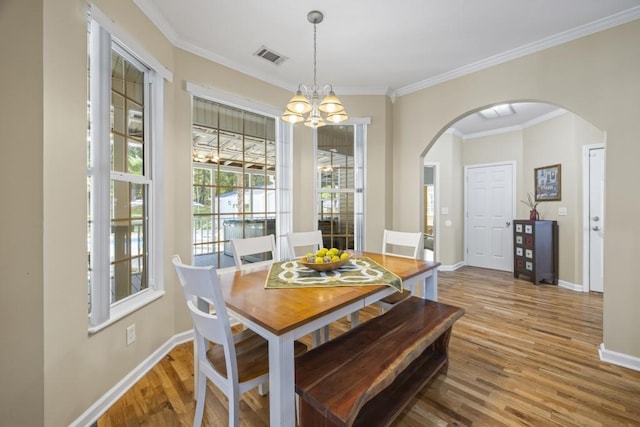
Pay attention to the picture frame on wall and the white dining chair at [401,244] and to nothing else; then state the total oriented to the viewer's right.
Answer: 0

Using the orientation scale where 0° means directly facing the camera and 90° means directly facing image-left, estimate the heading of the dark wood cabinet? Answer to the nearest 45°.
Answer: approximately 45°

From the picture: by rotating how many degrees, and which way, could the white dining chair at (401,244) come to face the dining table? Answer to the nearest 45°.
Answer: approximately 45° to its left

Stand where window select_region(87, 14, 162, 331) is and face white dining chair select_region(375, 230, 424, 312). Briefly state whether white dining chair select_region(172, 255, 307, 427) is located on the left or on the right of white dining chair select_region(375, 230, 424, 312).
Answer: right

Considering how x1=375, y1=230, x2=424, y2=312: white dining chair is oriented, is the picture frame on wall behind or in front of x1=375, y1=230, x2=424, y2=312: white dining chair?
behind

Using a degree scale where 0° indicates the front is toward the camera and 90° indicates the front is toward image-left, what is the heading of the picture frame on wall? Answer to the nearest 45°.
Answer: approximately 45°

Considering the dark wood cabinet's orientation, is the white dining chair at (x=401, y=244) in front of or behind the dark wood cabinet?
in front

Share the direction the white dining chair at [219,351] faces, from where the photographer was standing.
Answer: facing away from the viewer and to the right of the viewer

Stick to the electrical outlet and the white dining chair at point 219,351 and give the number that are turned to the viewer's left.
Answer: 0

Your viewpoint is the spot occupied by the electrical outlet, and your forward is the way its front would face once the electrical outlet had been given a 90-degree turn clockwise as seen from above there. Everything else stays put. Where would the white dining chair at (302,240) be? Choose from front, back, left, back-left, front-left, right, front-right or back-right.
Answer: back-left

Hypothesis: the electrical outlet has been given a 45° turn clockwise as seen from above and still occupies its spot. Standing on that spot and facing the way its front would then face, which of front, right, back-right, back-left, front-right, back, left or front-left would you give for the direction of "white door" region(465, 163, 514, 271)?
left
